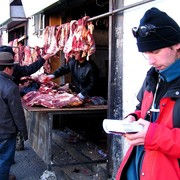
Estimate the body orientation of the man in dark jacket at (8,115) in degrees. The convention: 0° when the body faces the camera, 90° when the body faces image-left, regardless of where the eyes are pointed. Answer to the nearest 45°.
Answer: approximately 225°

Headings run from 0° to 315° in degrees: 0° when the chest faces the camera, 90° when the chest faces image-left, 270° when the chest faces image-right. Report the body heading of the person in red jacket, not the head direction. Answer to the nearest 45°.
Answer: approximately 45°

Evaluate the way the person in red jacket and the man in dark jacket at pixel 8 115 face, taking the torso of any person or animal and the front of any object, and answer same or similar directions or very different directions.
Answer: very different directions

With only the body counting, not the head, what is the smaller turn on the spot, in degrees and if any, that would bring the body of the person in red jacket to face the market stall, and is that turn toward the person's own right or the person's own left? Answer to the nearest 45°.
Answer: approximately 90° to the person's own right

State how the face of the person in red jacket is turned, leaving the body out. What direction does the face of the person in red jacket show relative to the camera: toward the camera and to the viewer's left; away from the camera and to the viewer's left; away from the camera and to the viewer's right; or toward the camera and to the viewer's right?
toward the camera and to the viewer's left

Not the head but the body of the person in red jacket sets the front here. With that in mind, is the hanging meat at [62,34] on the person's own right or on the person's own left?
on the person's own right

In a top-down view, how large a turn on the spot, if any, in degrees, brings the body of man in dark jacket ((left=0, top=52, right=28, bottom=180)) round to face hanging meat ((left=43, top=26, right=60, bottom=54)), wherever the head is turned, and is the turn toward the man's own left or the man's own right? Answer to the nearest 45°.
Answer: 0° — they already face it

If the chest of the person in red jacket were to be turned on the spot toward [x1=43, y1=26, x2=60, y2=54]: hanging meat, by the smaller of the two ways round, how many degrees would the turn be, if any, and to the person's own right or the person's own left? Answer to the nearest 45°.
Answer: approximately 90° to the person's own right

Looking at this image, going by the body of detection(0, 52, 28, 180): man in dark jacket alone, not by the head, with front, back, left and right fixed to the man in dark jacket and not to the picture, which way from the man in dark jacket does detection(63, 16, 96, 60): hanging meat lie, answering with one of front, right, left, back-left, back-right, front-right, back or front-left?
front-right

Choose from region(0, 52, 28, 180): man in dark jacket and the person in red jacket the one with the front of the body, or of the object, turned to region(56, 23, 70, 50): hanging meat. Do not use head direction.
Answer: the man in dark jacket

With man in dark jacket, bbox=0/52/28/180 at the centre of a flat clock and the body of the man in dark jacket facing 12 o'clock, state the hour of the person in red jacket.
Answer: The person in red jacket is roughly at 4 o'clock from the man in dark jacket.
